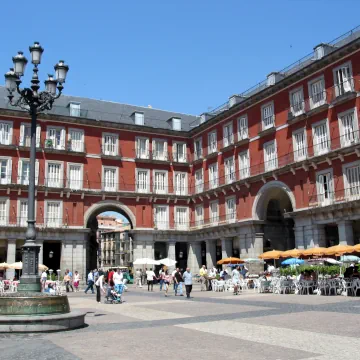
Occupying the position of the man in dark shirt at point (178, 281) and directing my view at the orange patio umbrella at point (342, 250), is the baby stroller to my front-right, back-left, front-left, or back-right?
back-right

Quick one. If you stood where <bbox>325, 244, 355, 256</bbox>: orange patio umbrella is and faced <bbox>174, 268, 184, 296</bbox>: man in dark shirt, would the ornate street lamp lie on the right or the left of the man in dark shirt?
left
